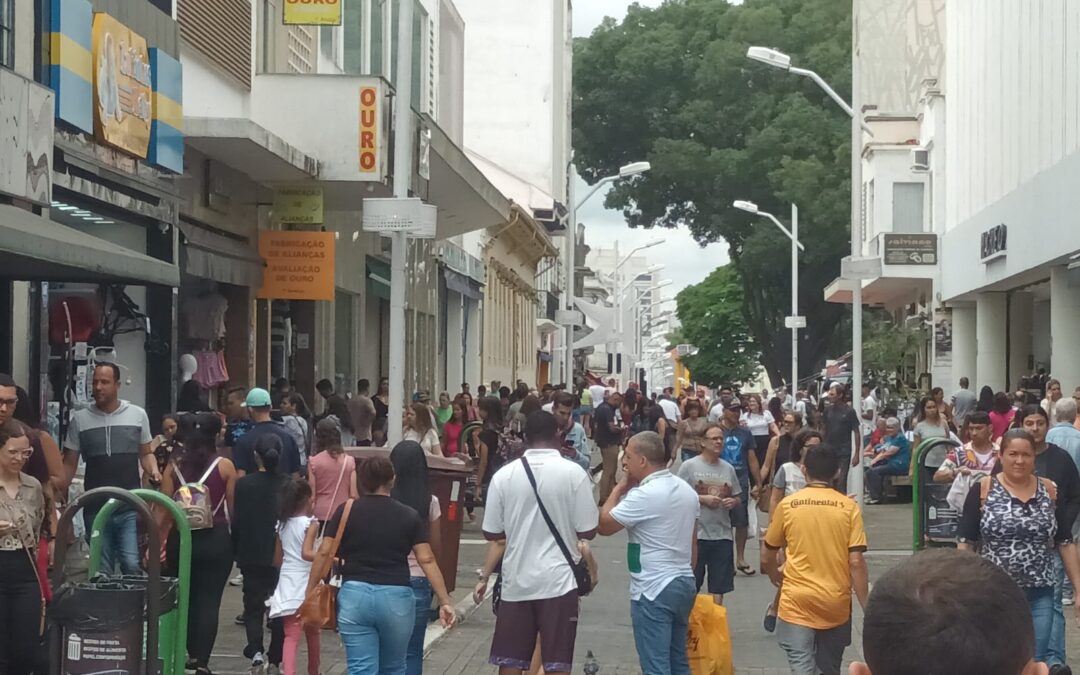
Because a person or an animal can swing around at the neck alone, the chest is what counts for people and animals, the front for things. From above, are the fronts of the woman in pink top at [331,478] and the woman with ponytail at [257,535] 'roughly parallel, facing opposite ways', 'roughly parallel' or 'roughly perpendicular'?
roughly parallel

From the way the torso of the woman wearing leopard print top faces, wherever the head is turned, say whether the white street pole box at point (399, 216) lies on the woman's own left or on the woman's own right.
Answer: on the woman's own right

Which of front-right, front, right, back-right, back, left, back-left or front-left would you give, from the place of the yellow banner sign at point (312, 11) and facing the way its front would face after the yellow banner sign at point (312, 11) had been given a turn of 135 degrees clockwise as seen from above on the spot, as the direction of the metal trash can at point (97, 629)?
back-left

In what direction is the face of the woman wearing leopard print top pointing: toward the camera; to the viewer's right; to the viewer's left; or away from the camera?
toward the camera

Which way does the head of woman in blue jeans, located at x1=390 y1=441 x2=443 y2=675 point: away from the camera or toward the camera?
away from the camera

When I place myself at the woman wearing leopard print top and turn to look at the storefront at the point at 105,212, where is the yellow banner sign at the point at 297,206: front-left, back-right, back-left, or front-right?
front-right

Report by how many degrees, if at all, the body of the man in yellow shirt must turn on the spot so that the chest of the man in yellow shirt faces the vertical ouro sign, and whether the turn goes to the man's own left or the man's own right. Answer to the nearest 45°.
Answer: approximately 45° to the man's own left

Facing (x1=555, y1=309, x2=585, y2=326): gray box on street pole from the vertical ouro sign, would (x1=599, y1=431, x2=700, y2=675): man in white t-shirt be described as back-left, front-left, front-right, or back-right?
back-right

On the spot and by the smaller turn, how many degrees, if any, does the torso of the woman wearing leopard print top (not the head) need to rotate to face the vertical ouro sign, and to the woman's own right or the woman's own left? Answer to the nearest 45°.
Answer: approximately 135° to the woman's own right

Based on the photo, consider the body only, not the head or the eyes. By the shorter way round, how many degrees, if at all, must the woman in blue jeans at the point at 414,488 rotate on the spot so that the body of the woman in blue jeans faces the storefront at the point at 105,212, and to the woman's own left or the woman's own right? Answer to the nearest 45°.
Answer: approximately 45° to the woman's own left

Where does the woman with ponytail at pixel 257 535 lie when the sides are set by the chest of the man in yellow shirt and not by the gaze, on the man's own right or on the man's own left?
on the man's own left

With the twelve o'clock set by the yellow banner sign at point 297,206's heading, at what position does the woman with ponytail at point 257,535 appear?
The woman with ponytail is roughly at 12 o'clock from the yellow banner sign.

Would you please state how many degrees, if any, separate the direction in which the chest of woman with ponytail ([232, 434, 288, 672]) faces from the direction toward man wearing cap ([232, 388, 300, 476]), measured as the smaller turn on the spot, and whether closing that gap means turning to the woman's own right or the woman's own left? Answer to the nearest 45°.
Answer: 0° — they already face them

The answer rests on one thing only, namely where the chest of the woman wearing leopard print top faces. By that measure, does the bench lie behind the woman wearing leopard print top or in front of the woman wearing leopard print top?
behind

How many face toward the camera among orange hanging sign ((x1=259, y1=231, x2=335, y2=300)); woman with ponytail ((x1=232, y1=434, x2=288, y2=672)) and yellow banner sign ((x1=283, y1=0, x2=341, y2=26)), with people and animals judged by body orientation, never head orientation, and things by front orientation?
2

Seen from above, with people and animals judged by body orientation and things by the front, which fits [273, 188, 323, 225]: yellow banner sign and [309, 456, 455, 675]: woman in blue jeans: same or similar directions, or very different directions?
very different directions

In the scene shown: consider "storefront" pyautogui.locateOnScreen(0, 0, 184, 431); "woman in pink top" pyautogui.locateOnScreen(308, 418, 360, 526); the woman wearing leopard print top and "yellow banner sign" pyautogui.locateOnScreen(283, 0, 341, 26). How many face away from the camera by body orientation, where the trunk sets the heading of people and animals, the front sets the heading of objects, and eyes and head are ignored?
1

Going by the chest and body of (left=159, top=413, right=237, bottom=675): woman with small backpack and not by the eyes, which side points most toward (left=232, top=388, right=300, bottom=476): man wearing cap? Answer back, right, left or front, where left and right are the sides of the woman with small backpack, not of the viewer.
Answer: front

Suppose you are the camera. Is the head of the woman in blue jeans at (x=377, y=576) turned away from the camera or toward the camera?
away from the camera

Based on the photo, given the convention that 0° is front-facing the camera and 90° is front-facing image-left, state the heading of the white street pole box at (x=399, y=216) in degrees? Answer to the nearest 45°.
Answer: approximately 0°

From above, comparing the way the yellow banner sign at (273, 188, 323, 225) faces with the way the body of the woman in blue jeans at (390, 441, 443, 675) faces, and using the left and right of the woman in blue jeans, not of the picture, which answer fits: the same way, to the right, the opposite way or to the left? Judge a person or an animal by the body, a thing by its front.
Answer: the opposite way
